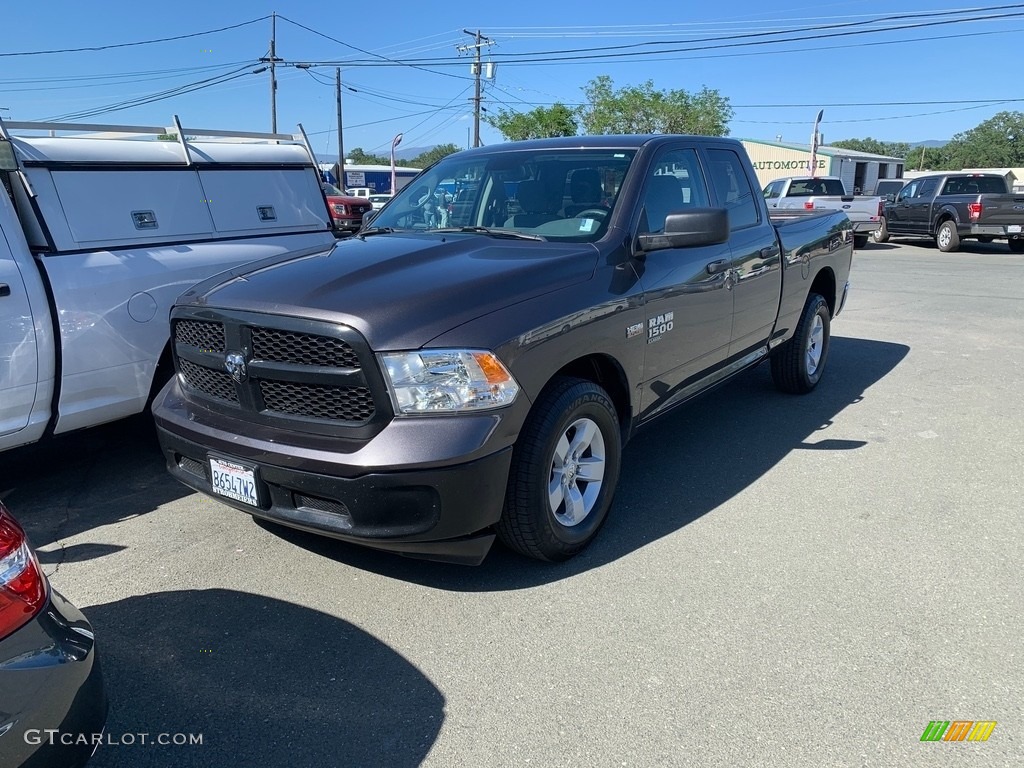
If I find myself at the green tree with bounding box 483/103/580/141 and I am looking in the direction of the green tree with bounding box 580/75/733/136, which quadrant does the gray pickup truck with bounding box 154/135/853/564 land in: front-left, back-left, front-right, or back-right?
back-right

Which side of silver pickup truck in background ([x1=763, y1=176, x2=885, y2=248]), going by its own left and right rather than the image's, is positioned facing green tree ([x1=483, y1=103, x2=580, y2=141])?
front

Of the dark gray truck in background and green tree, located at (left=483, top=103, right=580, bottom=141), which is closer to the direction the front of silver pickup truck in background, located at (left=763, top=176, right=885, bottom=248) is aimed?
the green tree

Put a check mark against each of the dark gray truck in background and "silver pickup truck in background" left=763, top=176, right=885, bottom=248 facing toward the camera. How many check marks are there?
0

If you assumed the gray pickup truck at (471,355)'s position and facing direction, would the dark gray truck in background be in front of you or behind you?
behind

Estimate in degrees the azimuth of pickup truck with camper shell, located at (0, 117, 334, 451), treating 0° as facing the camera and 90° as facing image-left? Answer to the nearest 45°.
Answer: approximately 45°

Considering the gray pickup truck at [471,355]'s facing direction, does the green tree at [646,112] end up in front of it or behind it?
behind

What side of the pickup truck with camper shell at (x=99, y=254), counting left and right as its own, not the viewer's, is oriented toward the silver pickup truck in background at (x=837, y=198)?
back

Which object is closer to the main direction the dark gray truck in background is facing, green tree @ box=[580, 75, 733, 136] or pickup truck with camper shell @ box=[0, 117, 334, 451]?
the green tree

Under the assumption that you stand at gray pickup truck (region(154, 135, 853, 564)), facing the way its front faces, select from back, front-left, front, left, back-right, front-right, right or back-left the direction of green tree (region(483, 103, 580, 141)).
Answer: back-right

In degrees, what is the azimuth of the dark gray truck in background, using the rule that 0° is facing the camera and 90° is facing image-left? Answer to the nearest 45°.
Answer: approximately 135°
